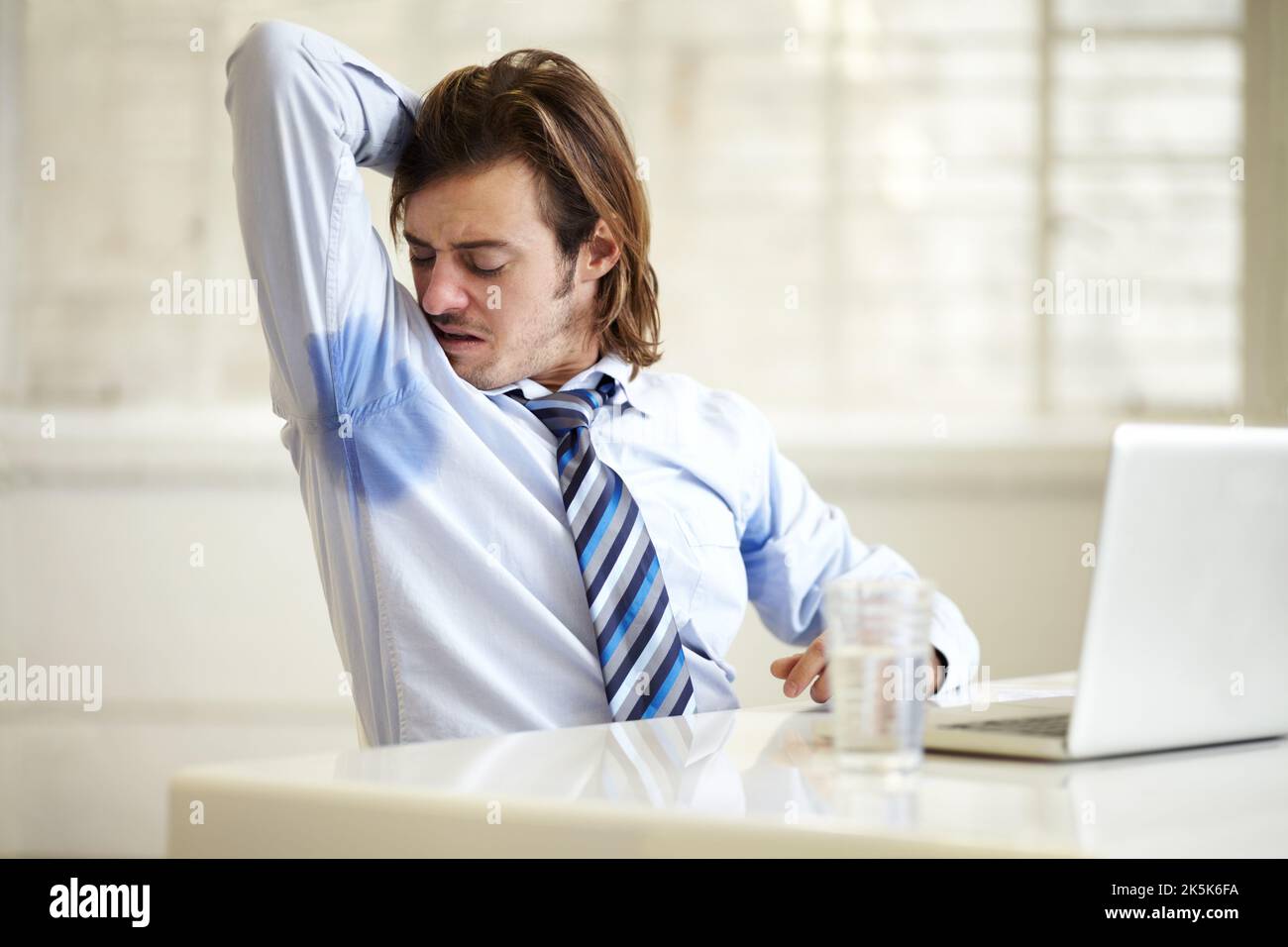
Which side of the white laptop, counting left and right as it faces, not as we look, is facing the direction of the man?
front

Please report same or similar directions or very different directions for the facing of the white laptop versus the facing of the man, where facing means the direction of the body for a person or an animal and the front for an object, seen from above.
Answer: very different directions

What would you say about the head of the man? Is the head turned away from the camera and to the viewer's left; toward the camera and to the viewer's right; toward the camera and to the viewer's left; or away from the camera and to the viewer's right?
toward the camera and to the viewer's left

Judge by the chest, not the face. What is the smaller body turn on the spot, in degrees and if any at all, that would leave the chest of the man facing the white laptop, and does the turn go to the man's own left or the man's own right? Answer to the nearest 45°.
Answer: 0° — they already face it

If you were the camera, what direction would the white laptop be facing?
facing away from the viewer and to the left of the viewer
